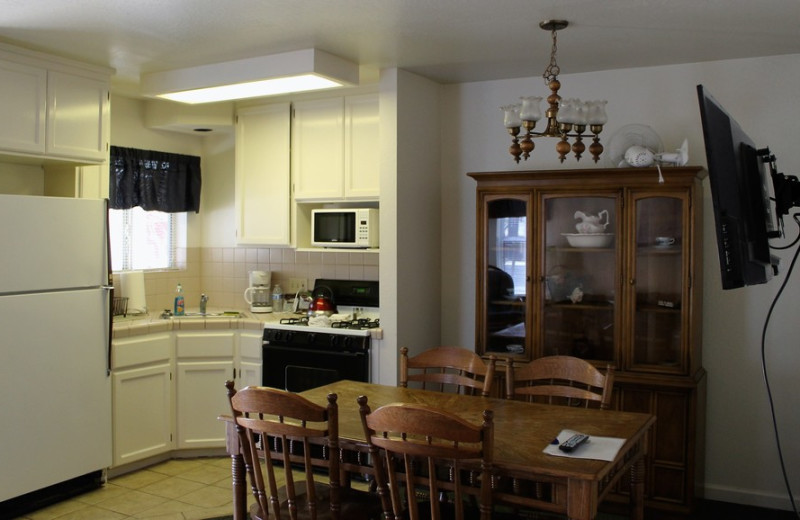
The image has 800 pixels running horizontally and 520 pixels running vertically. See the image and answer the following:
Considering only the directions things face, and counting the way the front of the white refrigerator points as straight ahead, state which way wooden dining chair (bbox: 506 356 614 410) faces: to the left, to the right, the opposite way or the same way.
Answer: to the right

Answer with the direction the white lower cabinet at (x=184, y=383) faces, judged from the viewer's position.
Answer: facing the viewer

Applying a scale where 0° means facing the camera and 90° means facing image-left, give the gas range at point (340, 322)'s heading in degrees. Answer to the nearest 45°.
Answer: approximately 0°

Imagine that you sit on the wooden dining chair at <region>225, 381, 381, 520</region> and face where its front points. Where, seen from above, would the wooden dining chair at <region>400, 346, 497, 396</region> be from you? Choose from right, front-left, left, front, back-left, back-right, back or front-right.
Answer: front

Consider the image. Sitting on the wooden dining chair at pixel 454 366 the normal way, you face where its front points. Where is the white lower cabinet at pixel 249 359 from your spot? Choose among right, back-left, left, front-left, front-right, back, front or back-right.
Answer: right

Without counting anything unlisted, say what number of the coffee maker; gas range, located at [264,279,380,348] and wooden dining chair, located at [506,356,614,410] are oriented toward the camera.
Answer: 3

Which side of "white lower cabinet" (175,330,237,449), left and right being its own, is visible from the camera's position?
front

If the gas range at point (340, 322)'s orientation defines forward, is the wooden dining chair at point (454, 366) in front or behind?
in front

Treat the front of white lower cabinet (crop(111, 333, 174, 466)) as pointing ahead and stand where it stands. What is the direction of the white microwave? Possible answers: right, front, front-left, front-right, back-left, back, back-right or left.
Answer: front-left

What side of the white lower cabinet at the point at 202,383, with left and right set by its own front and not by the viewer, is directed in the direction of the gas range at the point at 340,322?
left

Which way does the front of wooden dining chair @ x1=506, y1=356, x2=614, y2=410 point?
toward the camera

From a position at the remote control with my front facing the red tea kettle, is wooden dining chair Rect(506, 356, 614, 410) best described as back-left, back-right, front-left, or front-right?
front-right

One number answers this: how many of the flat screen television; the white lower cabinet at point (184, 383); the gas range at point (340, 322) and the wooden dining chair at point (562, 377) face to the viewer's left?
1

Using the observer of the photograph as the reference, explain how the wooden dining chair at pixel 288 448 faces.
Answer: facing away from the viewer and to the right of the viewer

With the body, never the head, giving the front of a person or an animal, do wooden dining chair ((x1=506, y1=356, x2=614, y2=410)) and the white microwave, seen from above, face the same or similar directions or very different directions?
same or similar directions

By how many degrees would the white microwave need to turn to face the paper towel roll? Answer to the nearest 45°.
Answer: approximately 90° to its right

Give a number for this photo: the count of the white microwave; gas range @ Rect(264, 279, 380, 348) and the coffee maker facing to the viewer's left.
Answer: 0

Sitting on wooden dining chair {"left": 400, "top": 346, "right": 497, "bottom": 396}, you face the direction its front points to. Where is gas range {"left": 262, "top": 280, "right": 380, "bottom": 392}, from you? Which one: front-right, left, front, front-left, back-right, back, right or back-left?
right

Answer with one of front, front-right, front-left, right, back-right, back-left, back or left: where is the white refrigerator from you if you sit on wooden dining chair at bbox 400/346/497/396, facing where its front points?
front-right

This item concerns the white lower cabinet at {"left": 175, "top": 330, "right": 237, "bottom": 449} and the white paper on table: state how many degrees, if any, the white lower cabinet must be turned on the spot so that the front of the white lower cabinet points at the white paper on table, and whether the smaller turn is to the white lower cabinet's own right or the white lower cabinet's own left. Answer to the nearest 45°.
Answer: approximately 45° to the white lower cabinet's own left

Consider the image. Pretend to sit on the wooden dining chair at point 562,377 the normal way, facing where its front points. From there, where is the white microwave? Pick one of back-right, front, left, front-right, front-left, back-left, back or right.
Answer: back-right
